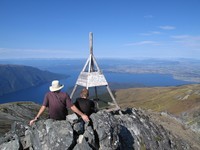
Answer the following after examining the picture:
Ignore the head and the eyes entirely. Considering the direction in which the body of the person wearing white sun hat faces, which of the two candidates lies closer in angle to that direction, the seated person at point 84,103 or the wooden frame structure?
the wooden frame structure

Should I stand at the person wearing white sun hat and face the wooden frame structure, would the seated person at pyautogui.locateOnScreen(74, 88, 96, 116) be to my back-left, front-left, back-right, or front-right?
front-right

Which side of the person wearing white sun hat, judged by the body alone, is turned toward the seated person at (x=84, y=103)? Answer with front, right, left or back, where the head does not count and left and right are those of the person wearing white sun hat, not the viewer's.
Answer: right

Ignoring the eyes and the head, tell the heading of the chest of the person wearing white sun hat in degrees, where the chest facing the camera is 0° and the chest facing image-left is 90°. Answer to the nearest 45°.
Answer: approximately 180°
